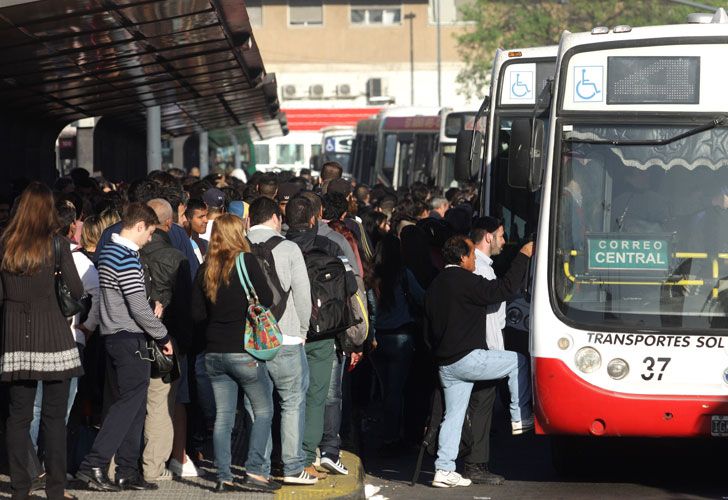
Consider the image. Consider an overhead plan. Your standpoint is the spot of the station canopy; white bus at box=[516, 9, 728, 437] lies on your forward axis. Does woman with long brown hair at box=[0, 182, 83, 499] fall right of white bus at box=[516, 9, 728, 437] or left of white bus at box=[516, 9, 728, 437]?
right

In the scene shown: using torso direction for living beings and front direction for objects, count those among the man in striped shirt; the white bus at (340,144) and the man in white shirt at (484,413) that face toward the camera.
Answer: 1

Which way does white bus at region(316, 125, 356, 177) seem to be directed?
toward the camera

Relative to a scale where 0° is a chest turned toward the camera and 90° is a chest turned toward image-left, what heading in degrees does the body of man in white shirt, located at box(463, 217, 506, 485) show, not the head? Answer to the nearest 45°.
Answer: approximately 270°

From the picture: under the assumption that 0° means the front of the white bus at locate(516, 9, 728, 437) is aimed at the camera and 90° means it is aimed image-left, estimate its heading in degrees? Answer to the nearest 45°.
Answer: approximately 0°

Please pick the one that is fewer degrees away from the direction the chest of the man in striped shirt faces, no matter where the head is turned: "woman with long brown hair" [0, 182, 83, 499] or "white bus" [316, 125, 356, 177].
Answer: the white bus

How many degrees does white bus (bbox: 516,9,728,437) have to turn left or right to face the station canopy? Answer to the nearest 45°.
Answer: approximately 135° to its right

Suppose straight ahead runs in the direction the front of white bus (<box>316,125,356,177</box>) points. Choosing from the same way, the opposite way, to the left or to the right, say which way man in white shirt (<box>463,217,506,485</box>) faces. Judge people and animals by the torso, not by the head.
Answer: to the left

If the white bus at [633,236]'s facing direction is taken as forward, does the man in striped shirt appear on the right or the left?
on its right

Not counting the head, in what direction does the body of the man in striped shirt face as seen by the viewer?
to the viewer's right

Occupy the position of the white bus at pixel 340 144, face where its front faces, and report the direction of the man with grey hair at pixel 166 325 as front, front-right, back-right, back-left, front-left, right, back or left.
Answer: front
